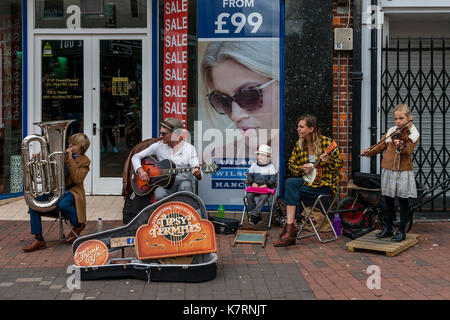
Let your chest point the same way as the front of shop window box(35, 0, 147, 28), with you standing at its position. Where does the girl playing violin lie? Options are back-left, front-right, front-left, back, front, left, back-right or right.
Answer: front-left

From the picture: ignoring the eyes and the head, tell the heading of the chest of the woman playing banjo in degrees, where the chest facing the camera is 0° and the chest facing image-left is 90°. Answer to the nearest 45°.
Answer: approximately 45°

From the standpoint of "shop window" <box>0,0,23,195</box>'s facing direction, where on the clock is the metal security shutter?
The metal security shutter is roughly at 10 o'clock from the shop window.

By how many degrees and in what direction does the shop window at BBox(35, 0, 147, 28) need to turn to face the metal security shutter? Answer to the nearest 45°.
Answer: approximately 45° to its left

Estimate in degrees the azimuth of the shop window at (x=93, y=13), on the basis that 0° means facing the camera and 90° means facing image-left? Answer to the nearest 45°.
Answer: approximately 0°

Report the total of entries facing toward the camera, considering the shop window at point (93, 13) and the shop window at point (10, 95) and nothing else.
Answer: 2

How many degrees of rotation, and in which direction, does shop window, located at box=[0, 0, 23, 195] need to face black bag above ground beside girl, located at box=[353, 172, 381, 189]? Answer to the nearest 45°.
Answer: approximately 45° to its left
